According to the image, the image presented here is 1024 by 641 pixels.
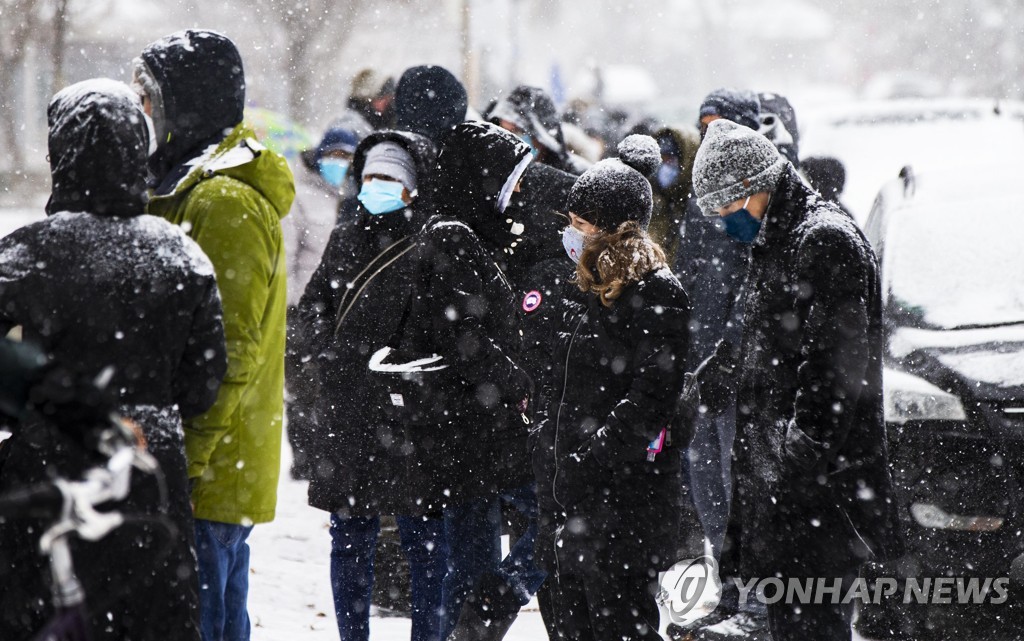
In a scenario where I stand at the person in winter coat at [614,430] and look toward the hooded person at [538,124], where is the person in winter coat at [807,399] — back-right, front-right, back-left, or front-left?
back-right

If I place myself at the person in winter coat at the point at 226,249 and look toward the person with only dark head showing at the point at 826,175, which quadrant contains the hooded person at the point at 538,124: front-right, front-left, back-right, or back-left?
front-left

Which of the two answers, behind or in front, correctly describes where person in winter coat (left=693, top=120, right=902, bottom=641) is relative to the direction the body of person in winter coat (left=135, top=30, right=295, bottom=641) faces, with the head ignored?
behind

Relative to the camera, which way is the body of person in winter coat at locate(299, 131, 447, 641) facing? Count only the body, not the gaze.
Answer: toward the camera

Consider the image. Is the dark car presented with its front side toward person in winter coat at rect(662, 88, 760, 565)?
no

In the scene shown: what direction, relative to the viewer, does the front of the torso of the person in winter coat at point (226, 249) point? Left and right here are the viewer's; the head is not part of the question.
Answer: facing to the left of the viewer

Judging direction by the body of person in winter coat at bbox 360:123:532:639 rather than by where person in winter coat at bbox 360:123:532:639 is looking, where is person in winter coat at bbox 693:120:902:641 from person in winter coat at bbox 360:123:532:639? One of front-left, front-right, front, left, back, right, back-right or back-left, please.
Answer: front-right

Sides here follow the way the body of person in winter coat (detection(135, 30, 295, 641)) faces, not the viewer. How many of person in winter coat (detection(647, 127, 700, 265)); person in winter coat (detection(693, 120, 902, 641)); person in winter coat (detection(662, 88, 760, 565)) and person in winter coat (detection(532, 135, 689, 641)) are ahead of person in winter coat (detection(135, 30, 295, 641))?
0

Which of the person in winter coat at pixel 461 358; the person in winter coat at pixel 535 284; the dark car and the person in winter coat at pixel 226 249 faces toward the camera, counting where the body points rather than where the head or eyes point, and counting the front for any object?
the dark car

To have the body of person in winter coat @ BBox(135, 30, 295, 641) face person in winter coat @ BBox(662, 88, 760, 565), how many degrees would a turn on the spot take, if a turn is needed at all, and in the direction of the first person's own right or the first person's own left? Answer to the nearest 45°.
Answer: approximately 135° to the first person's own right

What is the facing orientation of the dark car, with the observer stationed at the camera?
facing the viewer

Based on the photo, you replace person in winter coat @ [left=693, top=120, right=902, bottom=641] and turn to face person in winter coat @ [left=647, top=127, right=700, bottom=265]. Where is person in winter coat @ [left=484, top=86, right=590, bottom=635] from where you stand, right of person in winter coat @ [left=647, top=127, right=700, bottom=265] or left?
left

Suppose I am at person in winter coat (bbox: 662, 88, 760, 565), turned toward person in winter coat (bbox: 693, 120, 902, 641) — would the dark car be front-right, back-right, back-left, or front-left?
front-left

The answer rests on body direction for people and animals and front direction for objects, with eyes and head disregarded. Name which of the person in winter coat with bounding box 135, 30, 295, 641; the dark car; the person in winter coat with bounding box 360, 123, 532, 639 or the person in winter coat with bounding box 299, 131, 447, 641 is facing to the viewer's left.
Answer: the person in winter coat with bounding box 135, 30, 295, 641
